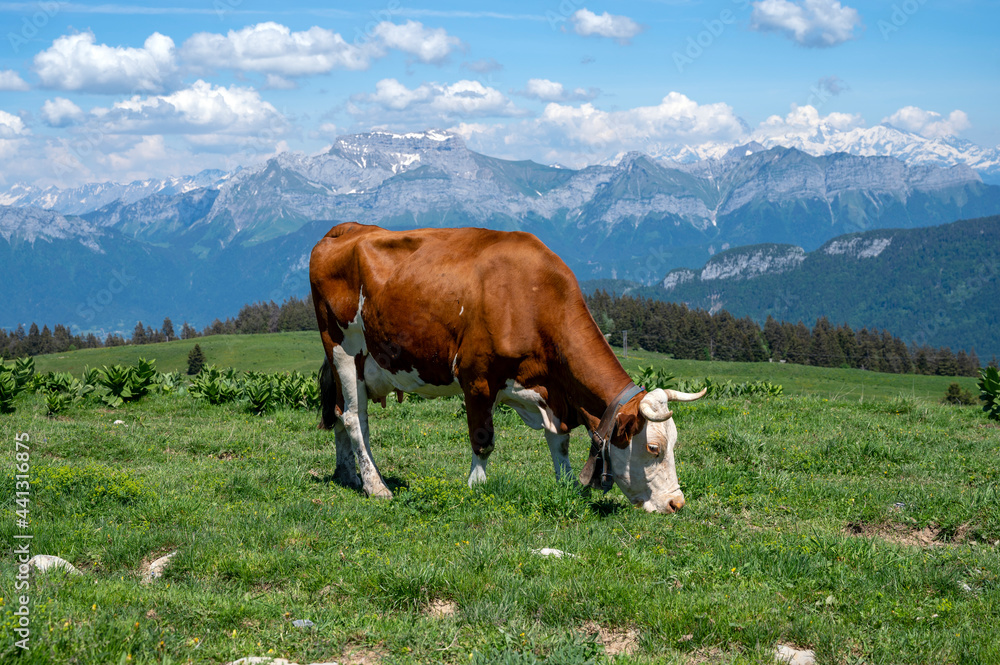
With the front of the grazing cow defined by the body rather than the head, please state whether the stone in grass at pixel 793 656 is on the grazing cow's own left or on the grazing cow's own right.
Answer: on the grazing cow's own right

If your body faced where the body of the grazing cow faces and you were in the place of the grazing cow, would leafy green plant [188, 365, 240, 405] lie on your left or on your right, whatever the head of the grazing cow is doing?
on your left

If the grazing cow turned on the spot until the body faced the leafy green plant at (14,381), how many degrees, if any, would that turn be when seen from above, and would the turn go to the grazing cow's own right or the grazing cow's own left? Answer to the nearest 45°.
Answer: approximately 135° to the grazing cow's own left

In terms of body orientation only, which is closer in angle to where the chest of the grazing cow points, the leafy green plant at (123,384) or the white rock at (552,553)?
the white rock

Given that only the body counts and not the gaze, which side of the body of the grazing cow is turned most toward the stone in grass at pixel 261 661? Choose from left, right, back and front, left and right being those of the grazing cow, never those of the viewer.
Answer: right

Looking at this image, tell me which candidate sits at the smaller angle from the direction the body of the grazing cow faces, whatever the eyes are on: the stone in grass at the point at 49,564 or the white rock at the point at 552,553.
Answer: the white rock

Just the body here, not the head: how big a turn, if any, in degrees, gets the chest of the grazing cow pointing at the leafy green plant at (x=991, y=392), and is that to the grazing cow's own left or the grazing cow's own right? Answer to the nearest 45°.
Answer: approximately 45° to the grazing cow's own left

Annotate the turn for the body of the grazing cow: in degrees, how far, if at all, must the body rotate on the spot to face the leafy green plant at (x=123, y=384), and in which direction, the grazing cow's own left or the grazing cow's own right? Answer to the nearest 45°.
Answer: approximately 135° to the grazing cow's own left

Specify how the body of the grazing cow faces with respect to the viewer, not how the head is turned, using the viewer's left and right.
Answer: facing to the right of the viewer

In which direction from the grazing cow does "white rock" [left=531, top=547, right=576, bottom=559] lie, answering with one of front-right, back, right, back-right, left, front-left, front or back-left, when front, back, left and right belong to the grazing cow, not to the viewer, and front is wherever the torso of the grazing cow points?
right

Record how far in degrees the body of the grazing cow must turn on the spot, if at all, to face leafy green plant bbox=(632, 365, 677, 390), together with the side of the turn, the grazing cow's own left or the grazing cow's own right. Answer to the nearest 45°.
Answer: approximately 90° to the grazing cow's own left
